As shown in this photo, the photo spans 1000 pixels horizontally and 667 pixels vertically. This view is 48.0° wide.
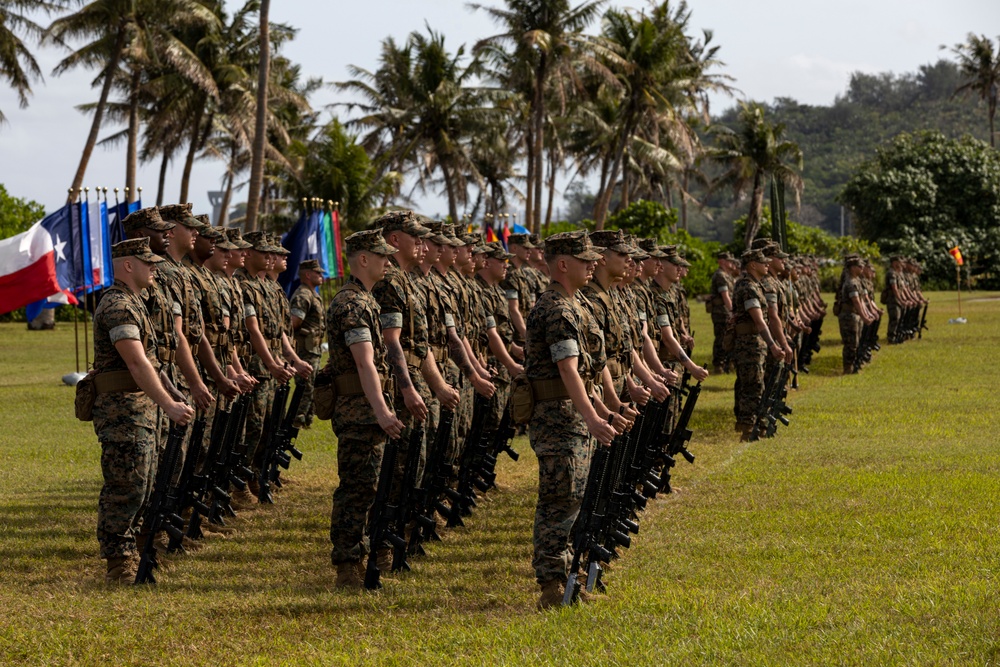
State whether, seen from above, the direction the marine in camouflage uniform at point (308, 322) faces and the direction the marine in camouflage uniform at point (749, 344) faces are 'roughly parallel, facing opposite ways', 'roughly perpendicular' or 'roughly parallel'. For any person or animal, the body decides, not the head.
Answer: roughly parallel
